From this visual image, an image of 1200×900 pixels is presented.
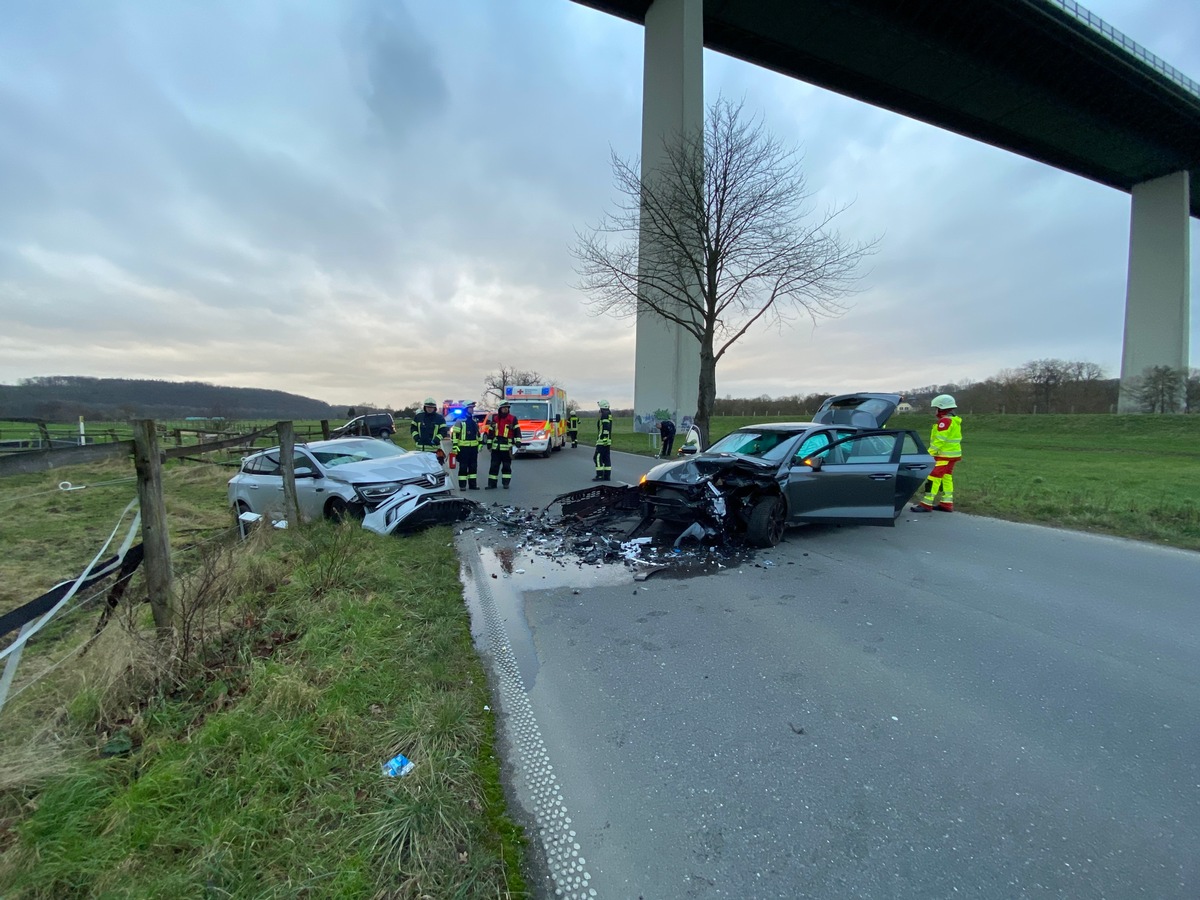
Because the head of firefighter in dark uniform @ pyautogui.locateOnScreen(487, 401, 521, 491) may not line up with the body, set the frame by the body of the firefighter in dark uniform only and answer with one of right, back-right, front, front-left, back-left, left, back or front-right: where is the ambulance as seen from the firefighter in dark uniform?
back

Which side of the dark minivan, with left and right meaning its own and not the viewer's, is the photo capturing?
left

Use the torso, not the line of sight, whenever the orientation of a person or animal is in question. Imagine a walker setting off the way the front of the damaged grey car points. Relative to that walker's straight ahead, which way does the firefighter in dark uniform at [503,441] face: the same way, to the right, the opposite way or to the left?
to the left

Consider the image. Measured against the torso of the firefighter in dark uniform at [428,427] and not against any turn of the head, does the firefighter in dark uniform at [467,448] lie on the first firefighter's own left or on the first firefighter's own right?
on the first firefighter's own left

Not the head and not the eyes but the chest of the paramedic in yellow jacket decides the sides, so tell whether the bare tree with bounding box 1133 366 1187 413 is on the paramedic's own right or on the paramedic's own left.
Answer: on the paramedic's own right

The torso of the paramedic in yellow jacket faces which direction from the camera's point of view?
to the viewer's left

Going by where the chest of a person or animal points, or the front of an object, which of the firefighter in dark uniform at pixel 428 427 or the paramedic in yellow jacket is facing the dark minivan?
the paramedic in yellow jacket

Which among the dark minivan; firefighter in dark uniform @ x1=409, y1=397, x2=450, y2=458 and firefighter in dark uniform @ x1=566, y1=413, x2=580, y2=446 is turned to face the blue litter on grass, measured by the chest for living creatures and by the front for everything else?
firefighter in dark uniform @ x1=409, y1=397, x2=450, y2=458
